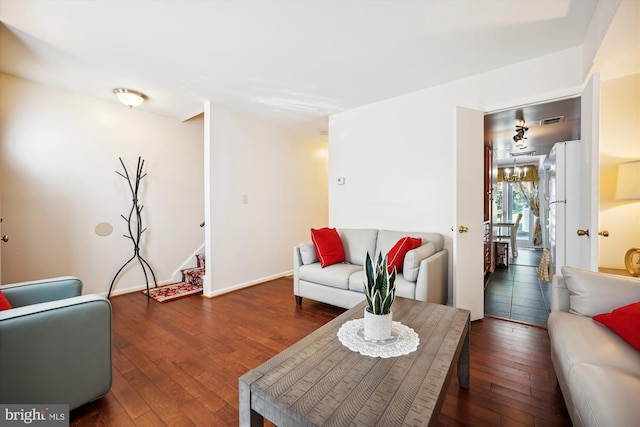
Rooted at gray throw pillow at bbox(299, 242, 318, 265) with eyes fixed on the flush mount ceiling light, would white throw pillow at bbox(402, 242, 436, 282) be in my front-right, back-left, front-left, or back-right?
back-left

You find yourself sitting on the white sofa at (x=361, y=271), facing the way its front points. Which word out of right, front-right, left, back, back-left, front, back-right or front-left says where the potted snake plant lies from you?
front-left

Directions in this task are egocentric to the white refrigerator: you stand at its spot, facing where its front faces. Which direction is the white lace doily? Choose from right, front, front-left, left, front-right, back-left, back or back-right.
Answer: left

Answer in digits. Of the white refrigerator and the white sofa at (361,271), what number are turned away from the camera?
0

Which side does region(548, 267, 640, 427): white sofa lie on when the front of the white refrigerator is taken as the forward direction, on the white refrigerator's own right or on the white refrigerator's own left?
on the white refrigerator's own left

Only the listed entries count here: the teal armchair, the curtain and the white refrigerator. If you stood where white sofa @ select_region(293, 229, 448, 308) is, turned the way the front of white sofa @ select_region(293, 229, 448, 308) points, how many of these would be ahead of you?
1

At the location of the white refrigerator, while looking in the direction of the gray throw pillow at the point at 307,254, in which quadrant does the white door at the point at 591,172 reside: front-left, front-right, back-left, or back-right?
front-left

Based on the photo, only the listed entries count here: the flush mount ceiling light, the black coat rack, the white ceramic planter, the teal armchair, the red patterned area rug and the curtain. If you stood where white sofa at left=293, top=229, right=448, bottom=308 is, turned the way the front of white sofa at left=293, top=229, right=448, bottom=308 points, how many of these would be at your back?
1

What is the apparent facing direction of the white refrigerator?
to the viewer's left

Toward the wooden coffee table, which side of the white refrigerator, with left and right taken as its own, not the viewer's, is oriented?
left

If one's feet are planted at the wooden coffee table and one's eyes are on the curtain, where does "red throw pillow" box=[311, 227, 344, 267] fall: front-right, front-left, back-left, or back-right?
front-left

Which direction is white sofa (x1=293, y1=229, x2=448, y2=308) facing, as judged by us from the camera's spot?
facing the viewer and to the left of the viewer

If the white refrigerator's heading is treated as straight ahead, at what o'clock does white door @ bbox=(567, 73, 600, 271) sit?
The white door is roughly at 9 o'clock from the white refrigerator.

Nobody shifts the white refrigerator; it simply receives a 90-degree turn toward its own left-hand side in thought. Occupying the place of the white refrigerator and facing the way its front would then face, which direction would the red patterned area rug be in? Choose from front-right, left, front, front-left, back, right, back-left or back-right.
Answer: front-right

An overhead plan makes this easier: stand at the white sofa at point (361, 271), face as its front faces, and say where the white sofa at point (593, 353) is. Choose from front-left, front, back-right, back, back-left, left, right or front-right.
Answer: left

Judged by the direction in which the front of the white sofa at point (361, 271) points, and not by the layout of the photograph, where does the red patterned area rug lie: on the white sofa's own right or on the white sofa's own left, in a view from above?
on the white sofa's own right

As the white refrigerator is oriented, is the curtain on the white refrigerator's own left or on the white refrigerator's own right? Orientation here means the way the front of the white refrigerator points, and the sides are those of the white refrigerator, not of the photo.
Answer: on the white refrigerator's own right

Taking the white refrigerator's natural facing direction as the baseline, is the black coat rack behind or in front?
in front

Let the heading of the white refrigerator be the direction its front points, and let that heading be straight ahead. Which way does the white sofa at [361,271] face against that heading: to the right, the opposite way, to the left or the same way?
to the left

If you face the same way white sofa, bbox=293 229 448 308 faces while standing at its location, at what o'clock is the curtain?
The curtain is roughly at 6 o'clock from the white sofa.

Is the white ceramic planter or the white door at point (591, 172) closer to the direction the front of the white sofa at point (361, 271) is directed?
the white ceramic planter

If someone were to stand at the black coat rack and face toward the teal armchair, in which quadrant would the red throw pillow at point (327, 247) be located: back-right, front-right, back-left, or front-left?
front-left
